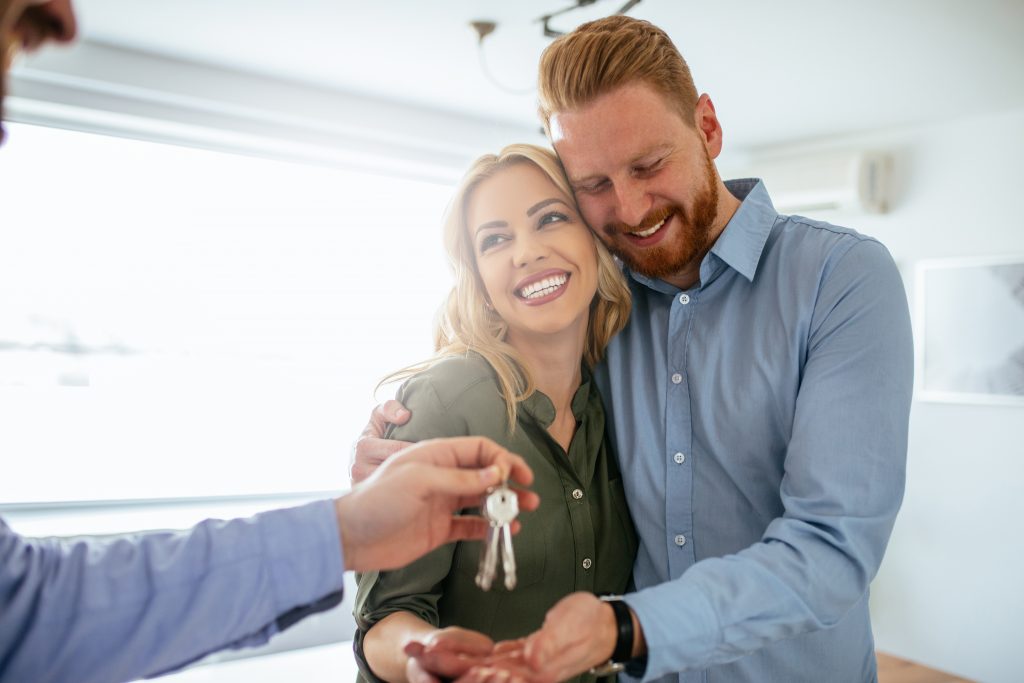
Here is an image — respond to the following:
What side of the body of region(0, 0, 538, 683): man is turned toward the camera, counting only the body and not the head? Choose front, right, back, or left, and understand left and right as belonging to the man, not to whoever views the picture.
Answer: right

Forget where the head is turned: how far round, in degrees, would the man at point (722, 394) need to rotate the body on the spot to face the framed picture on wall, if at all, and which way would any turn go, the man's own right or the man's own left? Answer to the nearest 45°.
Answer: approximately 180°

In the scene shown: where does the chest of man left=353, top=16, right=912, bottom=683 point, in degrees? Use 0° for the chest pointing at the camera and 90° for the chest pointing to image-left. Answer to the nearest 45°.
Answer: approximately 45°

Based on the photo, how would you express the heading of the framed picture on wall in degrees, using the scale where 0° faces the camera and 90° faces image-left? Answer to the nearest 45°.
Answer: approximately 45°

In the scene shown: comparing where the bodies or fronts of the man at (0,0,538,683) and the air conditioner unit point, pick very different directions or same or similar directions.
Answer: very different directions

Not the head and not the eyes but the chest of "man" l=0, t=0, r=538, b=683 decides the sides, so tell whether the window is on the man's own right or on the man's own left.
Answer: on the man's own left
